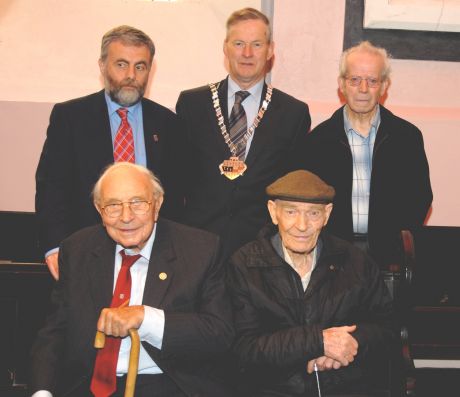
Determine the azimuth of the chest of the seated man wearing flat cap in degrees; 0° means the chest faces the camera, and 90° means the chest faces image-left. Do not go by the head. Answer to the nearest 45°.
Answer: approximately 0°

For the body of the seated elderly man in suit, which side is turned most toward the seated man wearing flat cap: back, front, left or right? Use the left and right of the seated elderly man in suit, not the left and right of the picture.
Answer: left

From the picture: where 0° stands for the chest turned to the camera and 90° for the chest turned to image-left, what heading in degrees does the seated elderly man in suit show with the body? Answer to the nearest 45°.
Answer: approximately 0°

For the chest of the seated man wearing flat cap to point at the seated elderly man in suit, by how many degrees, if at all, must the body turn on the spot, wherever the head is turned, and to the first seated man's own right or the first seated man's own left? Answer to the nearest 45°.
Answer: approximately 90° to the first seated man's own right

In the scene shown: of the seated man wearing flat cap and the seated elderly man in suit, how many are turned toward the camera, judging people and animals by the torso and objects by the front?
2
